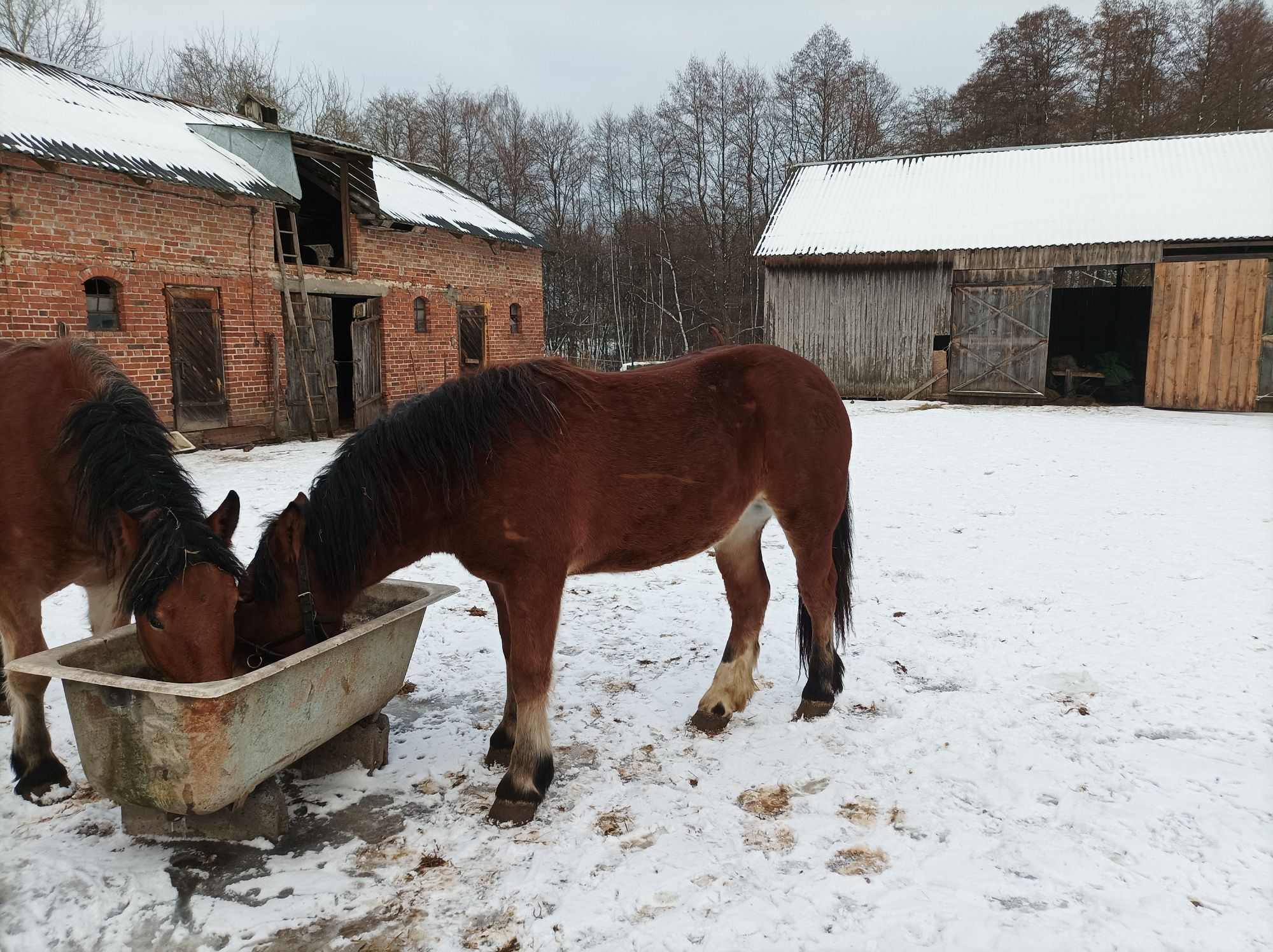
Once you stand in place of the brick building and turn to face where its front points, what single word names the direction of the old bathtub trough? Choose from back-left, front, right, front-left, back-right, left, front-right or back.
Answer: front-right

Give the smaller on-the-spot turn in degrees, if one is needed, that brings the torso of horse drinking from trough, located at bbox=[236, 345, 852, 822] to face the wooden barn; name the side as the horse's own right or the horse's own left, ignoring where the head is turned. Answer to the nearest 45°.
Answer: approximately 180°

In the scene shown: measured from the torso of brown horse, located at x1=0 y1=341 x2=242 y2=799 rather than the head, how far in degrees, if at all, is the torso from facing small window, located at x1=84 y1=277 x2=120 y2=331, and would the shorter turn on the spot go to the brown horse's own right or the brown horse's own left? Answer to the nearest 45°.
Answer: approximately 135° to the brown horse's own left

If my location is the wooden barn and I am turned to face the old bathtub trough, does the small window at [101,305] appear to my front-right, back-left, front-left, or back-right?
front-right

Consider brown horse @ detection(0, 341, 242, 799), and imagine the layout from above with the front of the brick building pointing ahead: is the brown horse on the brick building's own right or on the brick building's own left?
on the brick building's own right

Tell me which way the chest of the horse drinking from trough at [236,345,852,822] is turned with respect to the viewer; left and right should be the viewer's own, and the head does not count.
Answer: facing the viewer and to the left of the viewer

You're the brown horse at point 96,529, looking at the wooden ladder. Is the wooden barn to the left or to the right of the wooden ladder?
right

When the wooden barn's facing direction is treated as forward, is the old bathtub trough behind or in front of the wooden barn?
in front

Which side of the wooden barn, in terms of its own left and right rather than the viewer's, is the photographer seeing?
front

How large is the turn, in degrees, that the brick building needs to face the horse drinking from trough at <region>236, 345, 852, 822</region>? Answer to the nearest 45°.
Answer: approximately 45° to its right

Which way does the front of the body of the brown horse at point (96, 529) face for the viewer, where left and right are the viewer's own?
facing the viewer and to the right of the viewer

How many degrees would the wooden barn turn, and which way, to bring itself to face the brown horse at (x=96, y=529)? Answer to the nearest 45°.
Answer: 0° — it already faces it

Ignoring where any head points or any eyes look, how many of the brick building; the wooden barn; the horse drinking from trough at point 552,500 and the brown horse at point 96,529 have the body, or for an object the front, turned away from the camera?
0

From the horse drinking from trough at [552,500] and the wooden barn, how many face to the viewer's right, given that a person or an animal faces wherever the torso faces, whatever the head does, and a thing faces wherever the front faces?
0

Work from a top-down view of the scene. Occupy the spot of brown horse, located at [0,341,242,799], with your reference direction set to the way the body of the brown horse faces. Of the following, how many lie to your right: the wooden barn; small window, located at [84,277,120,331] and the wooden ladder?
0

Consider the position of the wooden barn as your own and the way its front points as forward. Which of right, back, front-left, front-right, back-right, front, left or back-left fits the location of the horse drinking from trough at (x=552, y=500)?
front

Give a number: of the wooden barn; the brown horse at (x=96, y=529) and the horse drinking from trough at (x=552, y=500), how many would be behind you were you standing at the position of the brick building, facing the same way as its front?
0
